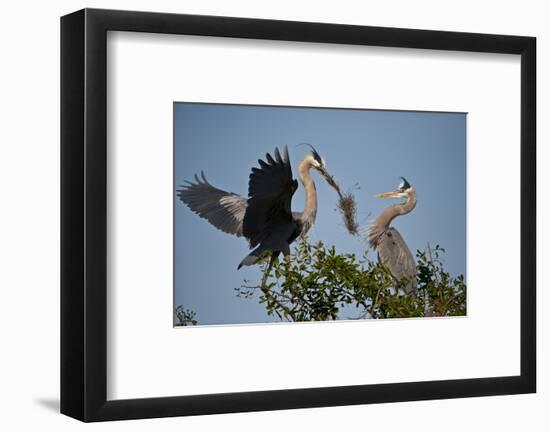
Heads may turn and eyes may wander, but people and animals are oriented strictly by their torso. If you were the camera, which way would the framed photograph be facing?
facing the viewer and to the right of the viewer
